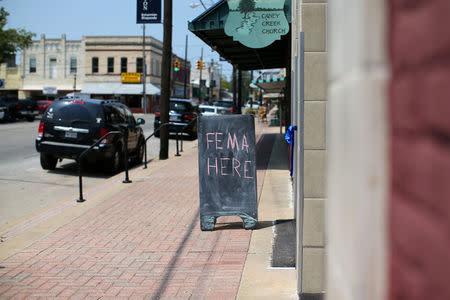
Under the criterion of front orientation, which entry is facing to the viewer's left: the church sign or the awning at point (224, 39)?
the awning

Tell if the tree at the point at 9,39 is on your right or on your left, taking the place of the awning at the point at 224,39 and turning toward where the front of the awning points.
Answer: on your right

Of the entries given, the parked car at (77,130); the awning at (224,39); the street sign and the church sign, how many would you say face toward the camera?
2

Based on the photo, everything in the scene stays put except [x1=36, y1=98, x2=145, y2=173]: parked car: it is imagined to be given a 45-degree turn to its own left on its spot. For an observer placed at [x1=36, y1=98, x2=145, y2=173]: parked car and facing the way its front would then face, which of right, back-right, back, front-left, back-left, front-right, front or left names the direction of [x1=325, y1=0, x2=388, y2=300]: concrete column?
back

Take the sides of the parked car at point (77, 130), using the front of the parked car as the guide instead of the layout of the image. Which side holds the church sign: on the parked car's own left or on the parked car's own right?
on the parked car's own right

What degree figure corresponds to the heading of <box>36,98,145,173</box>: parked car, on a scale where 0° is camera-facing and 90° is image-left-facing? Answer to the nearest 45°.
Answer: approximately 225°

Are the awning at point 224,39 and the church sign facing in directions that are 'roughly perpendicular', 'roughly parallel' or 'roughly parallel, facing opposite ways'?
roughly perpendicular

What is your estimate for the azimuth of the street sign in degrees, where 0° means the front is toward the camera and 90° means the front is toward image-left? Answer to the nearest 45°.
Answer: approximately 0°

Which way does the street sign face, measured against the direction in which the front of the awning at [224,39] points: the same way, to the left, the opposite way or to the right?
to the left
